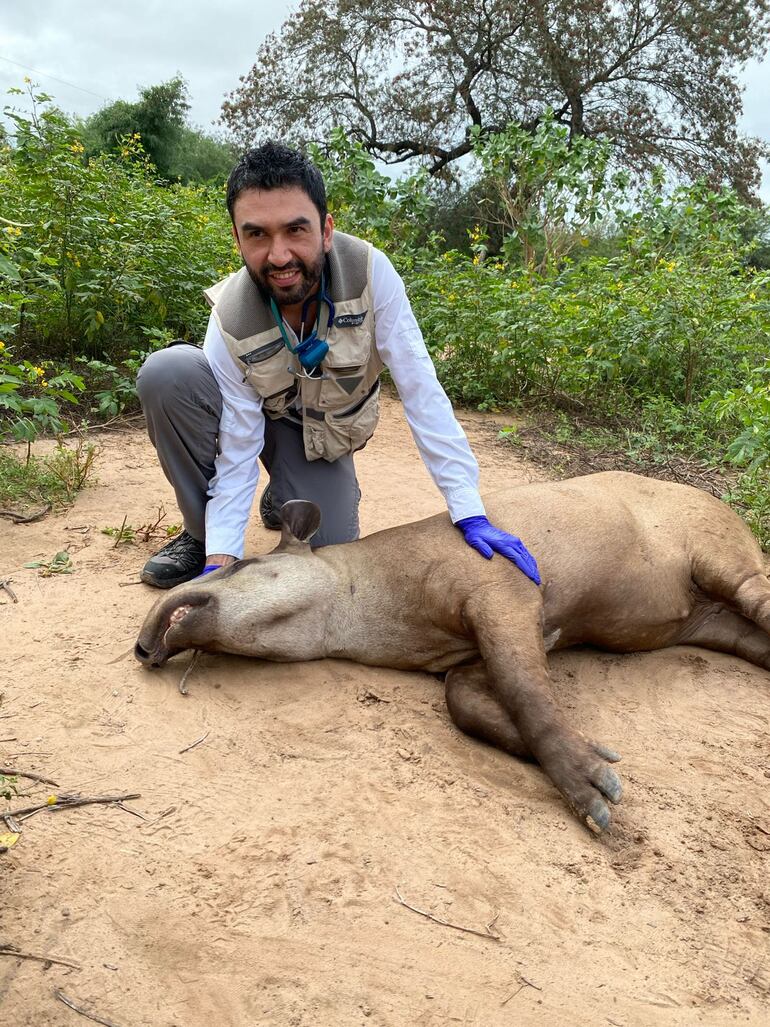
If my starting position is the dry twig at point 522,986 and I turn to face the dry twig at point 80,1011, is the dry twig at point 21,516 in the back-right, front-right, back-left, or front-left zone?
front-right

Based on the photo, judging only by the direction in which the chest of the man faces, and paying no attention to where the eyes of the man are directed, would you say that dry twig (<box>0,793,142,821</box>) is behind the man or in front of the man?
in front

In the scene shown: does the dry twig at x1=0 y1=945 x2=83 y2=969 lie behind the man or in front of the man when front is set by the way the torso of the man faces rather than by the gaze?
in front

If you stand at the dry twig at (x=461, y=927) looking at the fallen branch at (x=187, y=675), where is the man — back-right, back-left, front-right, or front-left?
front-right

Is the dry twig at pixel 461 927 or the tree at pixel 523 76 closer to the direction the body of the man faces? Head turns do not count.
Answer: the dry twig

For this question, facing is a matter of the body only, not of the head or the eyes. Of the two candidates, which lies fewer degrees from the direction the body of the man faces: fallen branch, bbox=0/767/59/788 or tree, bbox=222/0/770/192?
the fallen branch

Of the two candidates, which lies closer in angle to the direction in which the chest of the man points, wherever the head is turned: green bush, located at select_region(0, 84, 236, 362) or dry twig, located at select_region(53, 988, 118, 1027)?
the dry twig

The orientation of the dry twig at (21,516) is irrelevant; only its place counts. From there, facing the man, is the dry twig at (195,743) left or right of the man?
right

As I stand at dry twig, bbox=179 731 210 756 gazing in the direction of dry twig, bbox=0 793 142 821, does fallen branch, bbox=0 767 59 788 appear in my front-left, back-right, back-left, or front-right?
front-right

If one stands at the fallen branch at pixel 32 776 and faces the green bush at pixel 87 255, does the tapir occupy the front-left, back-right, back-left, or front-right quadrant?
front-right

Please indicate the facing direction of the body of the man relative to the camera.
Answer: toward the camera

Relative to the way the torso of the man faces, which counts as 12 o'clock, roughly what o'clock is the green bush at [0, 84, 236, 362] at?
The green bush is roughly at 5 o'clock from the man.

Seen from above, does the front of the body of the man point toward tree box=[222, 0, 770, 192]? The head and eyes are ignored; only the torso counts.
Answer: no

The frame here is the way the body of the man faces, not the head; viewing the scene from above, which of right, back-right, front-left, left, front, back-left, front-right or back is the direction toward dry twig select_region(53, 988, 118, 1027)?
front

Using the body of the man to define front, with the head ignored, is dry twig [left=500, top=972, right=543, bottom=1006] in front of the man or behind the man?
in front

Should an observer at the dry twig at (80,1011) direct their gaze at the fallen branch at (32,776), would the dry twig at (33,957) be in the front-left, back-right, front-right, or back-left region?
front-left

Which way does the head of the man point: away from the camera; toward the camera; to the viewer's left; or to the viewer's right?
toward the camera
